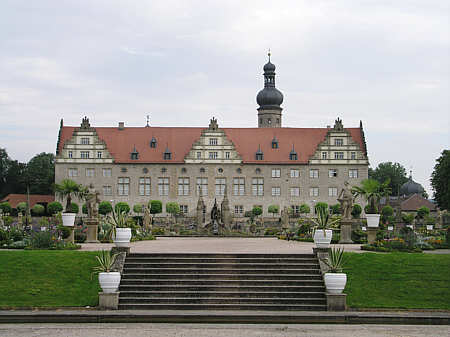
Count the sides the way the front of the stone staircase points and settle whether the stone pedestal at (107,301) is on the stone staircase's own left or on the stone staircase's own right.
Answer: on the stone staircase's own right

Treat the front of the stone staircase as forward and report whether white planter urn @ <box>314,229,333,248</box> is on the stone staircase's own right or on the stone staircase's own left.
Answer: on the stone staircase's own left

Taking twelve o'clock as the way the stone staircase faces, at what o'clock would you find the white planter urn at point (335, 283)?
The white planter urn is roughly at 10 o'clock from the stone staircase.

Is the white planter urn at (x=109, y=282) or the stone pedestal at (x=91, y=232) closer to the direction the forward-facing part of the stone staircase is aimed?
the white planter urn

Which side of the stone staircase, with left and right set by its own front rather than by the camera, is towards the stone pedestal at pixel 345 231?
back

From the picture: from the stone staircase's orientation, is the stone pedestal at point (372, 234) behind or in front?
behind

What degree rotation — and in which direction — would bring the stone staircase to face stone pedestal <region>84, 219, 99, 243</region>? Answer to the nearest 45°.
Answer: approximately 135° to its right

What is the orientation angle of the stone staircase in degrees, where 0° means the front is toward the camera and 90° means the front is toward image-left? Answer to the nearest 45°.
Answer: approximately 0°

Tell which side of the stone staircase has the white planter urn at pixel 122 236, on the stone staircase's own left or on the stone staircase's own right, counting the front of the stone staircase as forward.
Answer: on the stone staircase's own right

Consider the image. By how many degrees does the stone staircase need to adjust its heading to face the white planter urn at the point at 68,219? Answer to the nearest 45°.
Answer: approximately 135° to its right

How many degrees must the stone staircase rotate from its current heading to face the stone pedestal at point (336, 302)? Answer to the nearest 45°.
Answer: approximately 45° to its left

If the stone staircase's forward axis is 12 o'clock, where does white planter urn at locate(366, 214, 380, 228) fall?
The white planter urn is roughly at 7 o'clock from the stone staircase.
